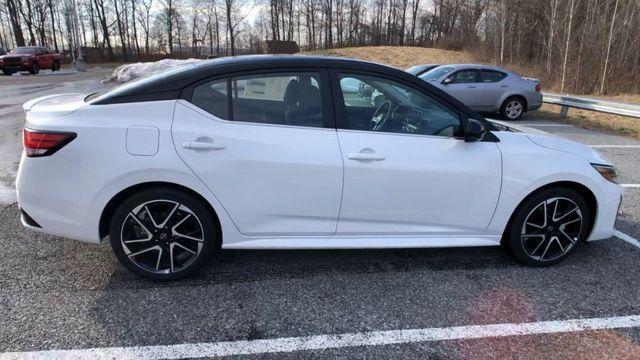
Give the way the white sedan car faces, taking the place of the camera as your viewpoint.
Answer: facing to the right of the viewer

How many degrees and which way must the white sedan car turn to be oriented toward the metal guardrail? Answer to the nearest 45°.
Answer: approximately 45° to its left

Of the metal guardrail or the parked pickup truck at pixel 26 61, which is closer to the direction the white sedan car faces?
the metal guardrail

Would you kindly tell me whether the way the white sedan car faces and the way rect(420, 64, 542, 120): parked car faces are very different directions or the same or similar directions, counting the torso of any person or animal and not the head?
very different directions

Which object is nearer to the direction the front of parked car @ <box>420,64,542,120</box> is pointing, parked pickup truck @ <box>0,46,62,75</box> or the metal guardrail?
the parked pickup truck

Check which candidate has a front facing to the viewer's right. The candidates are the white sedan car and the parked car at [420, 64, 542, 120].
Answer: the white sedan car

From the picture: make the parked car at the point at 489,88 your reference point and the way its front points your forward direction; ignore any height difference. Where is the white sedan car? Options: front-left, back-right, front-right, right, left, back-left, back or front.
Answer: front-left

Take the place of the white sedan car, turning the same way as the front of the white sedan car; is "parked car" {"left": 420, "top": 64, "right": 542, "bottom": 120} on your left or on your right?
on your left

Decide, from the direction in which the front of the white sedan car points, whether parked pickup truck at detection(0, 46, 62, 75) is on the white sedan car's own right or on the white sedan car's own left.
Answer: on the white sedan car's own left

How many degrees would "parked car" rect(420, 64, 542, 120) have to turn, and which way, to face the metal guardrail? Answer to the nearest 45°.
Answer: approximately 135° to its left

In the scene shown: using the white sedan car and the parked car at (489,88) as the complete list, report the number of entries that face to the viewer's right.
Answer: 1
